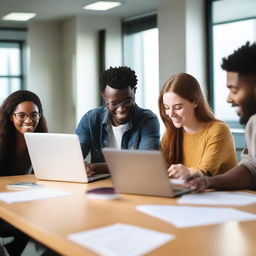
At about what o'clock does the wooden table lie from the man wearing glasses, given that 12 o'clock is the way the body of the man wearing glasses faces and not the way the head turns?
The wooden table is roughly at 12 o'clock from the man wearing glasses.

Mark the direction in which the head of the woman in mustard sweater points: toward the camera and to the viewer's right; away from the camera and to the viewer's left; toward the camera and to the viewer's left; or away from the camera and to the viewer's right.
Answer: toward the camera and to the viewer's left

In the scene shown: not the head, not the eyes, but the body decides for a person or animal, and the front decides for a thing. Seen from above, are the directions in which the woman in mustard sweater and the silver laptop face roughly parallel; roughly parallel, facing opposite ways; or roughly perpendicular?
roughly parallel, facing opposite ways

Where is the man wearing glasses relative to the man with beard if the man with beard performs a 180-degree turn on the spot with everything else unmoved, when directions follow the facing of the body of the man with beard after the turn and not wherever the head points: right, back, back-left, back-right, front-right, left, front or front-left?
back-left

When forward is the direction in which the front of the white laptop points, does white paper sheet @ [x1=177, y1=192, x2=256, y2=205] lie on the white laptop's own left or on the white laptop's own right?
on the white laptop's own right

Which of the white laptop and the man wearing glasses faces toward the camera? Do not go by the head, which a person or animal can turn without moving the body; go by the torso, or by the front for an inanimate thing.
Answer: the man wearing glasses

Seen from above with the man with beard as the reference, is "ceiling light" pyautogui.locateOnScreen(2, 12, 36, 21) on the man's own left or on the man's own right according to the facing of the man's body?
on the man's own right

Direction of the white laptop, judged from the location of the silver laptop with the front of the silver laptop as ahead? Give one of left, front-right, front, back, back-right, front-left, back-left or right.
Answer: left

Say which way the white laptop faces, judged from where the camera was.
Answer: facing away from the viewer and to the right of the viewer

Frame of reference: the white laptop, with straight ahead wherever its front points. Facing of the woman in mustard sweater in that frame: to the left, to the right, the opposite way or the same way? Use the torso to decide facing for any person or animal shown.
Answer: the opposite way

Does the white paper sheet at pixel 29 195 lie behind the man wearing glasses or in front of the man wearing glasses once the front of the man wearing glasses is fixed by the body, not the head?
in front

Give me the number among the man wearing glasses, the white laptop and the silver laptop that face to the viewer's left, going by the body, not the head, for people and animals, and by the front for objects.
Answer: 0

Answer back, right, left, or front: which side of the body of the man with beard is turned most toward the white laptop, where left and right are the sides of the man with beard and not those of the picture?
front

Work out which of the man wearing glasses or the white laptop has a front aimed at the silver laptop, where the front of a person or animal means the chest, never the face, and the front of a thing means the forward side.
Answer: the man wearing glasses

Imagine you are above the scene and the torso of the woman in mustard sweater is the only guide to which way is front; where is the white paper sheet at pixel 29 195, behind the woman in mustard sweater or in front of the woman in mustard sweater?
in front

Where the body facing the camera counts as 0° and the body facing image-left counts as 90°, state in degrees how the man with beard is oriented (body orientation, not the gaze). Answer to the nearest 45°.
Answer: approximately 90°
